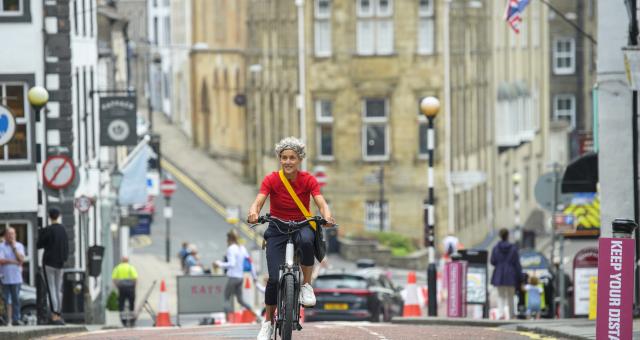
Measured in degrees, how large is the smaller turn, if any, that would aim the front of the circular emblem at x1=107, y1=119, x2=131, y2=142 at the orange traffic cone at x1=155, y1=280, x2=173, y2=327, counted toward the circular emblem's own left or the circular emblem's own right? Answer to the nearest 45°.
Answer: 0° — it already faces it

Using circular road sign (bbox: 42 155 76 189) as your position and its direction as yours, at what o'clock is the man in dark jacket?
The man in dark jacket is roughly at 12 o'clock from the circular road sign.

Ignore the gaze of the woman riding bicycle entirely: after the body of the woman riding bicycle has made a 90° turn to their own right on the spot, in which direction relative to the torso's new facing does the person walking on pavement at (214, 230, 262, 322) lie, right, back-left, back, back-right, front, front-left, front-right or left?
right

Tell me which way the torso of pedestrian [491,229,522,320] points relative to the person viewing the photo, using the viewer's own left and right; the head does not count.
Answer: facing away from the viewer

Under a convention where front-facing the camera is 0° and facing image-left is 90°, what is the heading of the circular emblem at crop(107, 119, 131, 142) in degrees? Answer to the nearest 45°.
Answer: approximately 0°
